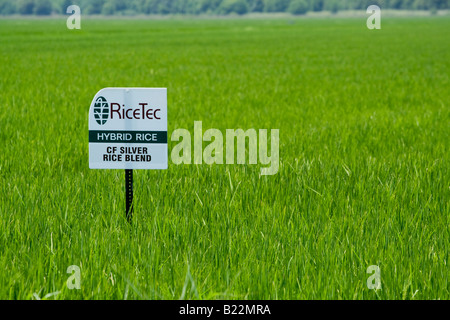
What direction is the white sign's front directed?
toward the camera
